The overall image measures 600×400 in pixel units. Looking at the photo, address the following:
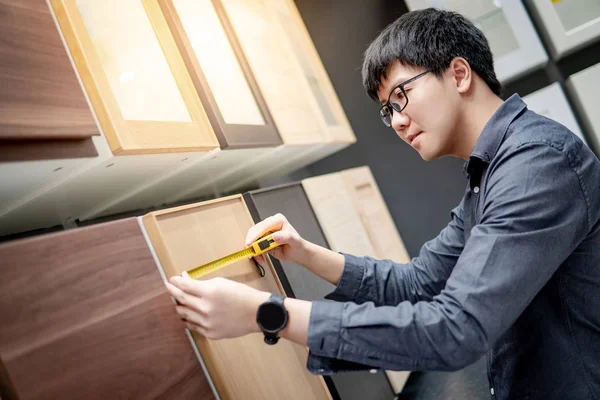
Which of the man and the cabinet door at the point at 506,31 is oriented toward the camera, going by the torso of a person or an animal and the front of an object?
the cabinet door

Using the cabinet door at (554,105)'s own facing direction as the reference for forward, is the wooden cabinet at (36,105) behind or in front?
in front

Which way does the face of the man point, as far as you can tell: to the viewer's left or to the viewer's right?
to the viewer's left

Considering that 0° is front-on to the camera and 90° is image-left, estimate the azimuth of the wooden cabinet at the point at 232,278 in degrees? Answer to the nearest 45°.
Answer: approximately 315°

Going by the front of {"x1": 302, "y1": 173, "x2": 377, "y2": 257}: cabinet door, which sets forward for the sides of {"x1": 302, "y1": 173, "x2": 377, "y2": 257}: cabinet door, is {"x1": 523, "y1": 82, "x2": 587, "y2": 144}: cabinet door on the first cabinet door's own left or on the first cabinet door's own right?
on the first cabinet door's own left

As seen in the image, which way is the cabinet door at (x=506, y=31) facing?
toward the camera

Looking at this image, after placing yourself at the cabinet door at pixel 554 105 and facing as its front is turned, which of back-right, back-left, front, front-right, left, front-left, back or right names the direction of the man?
front

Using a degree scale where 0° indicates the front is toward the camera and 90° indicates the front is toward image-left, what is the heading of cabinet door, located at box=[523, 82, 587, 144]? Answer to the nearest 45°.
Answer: approximately 0°

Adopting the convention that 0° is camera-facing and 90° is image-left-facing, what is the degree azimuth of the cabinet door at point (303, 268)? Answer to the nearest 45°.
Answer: approximately 315°

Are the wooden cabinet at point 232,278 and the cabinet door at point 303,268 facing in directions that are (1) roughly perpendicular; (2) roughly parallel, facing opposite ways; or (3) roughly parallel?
roughly parallel

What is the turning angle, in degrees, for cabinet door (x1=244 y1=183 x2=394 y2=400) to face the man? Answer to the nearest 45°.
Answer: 0° — it already faces them

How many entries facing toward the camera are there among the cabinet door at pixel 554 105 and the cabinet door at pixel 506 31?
2
